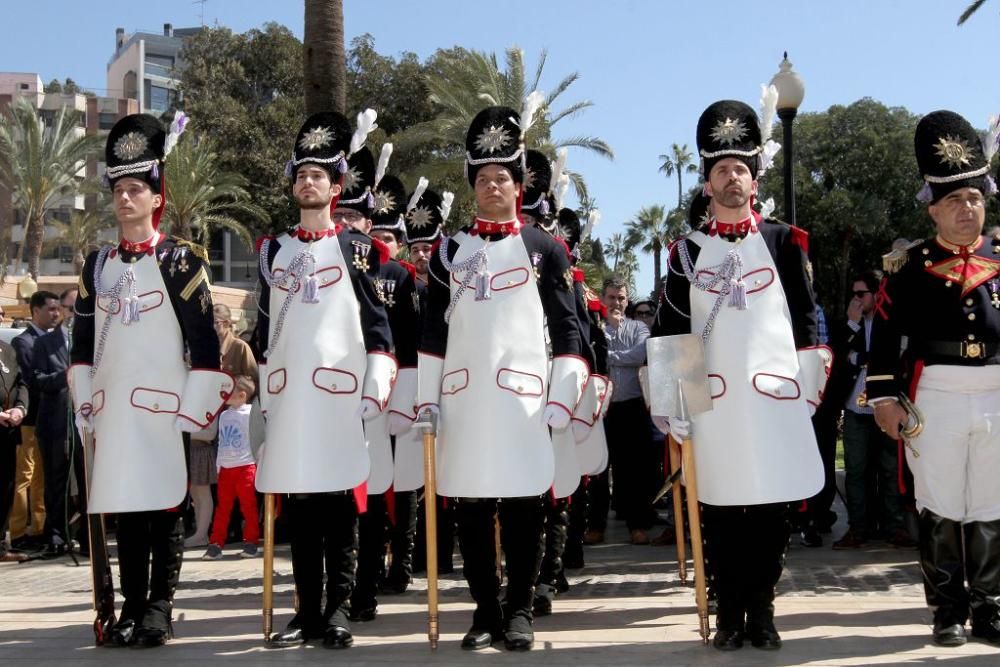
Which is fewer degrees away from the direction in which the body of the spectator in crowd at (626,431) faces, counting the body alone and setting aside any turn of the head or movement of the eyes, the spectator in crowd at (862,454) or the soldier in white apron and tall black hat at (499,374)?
the soldier in white apron and tall black hat

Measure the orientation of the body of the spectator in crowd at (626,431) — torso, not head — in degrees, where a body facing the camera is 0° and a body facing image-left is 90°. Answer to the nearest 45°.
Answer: approximately 0°

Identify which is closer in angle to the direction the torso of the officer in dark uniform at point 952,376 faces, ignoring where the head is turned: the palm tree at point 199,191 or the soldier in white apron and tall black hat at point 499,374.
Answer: the soldier in white apron and tall black hat

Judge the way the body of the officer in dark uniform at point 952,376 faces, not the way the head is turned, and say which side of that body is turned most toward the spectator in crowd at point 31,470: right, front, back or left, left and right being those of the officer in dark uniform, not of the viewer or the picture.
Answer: right

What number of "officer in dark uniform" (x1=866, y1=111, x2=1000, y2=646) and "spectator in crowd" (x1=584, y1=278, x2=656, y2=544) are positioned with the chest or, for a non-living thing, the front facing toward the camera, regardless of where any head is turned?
2

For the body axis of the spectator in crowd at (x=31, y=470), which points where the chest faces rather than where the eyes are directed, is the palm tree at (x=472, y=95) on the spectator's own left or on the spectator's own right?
on the spectator's own left

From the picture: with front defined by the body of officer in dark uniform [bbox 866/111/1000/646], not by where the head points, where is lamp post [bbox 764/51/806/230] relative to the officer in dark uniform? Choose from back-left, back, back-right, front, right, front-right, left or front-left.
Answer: back

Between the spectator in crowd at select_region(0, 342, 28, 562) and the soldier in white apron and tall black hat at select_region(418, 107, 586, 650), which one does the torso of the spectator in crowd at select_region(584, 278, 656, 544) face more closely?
the soldier in white apron and tall black hat

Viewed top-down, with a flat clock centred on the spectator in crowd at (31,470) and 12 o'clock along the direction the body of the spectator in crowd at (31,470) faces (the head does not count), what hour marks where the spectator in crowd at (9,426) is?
the spectator in crowd at (9,426) is roughly at 2 o'clock from the spectator in crowd at (31,470).
